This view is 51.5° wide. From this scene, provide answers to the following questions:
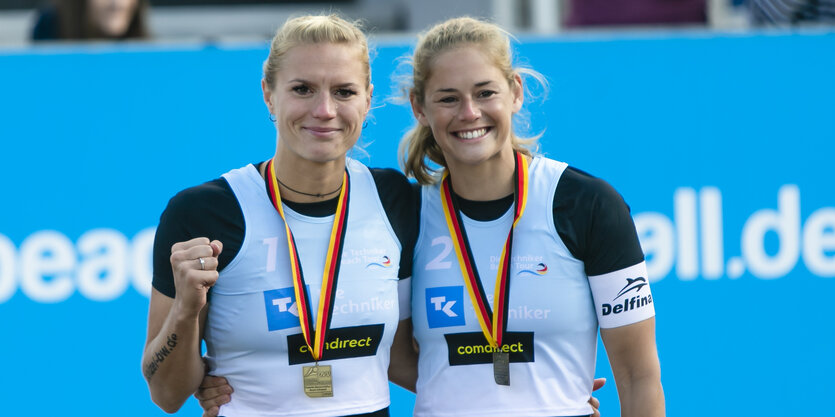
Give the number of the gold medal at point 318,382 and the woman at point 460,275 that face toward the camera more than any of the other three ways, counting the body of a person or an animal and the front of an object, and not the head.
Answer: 2

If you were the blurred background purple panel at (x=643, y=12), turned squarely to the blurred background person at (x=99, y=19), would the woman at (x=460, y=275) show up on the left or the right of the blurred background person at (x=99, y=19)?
left

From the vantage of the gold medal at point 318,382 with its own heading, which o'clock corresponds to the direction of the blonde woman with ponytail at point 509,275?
The blonde woman with ponytail is roughly at 9 o'clock from the gold medal.

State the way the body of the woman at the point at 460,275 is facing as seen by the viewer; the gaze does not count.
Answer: toward the camera

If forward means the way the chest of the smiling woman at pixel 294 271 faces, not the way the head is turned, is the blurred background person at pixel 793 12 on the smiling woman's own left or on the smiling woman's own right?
on the smiling woman's own left

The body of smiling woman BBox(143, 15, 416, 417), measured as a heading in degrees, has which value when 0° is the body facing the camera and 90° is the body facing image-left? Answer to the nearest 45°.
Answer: approximately 0°

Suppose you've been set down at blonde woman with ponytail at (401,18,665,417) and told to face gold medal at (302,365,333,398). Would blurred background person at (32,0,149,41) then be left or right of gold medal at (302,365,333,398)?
right

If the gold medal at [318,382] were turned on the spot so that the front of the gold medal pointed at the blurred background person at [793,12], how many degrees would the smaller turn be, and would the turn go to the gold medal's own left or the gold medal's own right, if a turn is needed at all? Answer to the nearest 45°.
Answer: approximately 135° to the gold medal's own left

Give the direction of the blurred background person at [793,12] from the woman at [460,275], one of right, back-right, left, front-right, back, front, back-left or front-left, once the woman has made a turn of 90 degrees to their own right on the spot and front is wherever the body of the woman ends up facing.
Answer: back-right

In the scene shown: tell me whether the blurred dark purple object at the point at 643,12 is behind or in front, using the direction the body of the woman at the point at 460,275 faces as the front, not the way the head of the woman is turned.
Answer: behind

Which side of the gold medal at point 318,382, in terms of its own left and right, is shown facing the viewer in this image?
front

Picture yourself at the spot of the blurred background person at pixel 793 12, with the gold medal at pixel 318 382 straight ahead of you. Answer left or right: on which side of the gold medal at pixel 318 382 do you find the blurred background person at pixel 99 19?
right

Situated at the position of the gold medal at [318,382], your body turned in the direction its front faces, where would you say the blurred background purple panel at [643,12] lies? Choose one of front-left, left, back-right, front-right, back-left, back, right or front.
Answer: back-left
